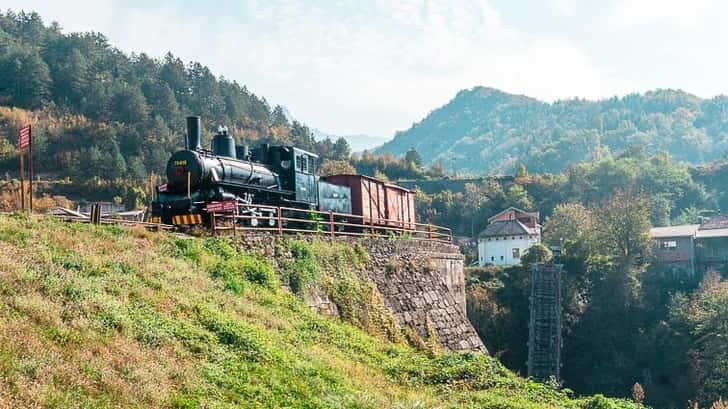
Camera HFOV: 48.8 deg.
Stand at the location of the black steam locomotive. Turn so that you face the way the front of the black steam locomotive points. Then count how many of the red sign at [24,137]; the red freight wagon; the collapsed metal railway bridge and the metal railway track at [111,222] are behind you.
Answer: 2

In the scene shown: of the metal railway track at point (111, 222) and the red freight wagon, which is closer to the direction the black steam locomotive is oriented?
the metal railway track

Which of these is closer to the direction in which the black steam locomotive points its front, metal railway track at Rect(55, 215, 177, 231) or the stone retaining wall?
the metal railway track

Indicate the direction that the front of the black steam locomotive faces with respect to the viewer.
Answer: facing the viewer and to the left of the viewer

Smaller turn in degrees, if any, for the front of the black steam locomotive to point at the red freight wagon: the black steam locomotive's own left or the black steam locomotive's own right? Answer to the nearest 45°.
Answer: approximately 180°

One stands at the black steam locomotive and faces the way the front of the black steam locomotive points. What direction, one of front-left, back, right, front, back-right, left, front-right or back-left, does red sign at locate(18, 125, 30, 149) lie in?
front

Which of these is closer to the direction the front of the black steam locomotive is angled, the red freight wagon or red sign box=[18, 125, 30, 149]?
the red sign

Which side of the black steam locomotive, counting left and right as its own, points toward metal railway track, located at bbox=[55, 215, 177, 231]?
front

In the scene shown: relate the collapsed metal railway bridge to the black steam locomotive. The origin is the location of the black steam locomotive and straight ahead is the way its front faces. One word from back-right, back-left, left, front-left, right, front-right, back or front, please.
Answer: back

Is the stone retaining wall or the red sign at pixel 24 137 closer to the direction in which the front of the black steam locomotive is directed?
the red sign
